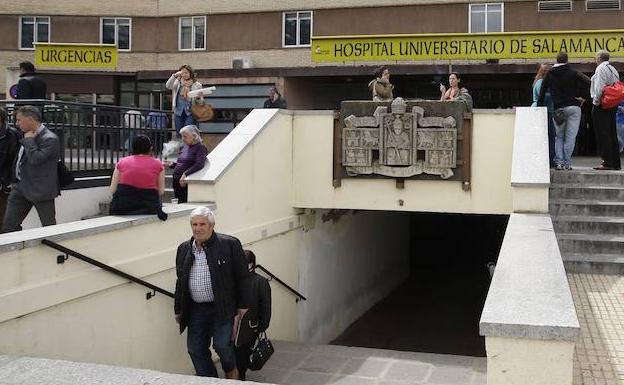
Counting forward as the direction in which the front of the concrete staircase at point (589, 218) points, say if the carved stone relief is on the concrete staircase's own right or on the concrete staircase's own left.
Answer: on the concrete staircase's own right

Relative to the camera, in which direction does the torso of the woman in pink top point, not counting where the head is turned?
away from the camera

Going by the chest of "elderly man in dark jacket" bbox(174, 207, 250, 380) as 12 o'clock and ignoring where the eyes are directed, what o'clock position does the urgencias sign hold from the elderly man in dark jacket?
The urgencias sign is roughly at 4 o'clock from the elderly man in dark jacket.

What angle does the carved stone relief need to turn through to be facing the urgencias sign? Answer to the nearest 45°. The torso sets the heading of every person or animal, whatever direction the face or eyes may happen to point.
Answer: approximately 135° to its right

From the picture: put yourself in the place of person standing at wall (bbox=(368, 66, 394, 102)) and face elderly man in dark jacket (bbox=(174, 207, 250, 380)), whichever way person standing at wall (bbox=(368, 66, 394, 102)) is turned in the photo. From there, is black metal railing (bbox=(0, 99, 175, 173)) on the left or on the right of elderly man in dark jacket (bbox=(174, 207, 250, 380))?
right

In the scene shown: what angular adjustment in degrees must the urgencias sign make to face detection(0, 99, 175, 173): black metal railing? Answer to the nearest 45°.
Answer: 0° — it already faces it

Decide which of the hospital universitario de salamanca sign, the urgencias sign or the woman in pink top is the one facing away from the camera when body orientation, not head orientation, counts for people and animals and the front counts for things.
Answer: the woman in pink top

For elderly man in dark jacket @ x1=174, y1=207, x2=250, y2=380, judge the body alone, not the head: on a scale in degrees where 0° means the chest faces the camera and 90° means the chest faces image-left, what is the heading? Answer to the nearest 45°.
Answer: approximately 45°

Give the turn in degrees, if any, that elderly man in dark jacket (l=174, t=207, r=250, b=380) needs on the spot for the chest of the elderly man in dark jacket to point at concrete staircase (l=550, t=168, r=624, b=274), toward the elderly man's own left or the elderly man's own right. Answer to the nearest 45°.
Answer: approximately 180°
